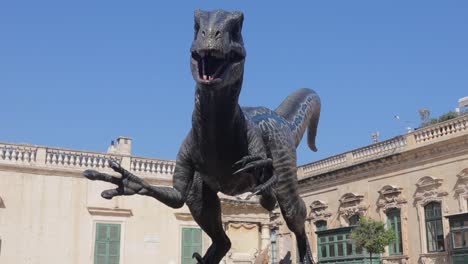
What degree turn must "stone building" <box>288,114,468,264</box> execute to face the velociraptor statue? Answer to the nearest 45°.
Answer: approximately 45° to its left

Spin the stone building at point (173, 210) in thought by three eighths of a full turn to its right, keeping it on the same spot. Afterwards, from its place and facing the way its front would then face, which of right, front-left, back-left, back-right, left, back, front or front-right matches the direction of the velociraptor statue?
back

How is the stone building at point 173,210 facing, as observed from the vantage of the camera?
facing the viewer and to the left of the viewer
